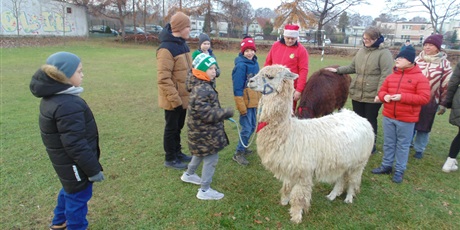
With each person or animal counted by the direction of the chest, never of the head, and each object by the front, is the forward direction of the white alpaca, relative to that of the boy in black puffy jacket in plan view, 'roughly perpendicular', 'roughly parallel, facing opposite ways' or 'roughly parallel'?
roughly parallel, facing opposite ways

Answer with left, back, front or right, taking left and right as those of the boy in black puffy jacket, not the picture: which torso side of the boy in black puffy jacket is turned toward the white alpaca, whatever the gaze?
front

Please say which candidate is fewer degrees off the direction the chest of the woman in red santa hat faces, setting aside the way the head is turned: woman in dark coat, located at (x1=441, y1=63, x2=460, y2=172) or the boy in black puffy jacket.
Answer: the boy in black puffy jacket

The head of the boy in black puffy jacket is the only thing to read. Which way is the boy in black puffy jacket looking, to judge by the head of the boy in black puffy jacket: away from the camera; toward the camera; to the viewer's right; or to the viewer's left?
to the viewer's right

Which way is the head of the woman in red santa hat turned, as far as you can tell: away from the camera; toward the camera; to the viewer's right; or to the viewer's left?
toward the camera

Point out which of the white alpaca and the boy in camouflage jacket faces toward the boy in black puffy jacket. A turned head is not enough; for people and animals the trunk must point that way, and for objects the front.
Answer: the white alpaca

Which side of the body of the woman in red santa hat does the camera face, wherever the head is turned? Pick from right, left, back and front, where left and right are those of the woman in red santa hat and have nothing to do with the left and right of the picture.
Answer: front

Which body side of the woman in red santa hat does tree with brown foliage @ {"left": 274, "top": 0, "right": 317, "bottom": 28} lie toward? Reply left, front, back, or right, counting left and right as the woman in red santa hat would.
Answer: back

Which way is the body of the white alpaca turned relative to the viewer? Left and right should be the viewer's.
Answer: facing the viewer and to the left of the viewer

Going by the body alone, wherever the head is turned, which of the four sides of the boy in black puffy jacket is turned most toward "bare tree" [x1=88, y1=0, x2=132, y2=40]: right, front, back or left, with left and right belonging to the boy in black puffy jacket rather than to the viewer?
left

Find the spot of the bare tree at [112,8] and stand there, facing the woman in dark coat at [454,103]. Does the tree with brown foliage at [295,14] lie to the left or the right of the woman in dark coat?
left

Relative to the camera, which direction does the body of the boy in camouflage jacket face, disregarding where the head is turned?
to the viewer's right

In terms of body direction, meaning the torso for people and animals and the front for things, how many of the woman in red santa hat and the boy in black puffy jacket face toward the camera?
1

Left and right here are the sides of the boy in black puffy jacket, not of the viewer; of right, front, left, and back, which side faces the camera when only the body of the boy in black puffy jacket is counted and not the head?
right

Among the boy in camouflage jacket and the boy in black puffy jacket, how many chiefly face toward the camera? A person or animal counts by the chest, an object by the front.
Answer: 0

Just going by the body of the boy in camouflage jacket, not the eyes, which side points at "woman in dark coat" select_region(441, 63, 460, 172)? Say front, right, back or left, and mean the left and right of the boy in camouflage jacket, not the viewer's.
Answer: front

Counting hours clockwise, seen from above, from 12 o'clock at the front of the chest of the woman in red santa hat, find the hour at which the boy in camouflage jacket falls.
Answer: The boy in camouflage jacket is roughly at 1 o'clock from the woman in red santa hat.

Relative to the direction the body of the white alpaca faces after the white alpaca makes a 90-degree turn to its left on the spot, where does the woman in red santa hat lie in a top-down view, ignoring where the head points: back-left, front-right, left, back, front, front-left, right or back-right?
back-left

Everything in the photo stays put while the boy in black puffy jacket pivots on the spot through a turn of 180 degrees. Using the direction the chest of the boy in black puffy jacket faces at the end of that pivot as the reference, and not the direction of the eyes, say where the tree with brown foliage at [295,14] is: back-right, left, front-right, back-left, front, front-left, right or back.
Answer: back-right

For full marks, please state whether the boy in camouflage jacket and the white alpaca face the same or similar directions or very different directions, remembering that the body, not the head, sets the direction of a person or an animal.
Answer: very different directions
